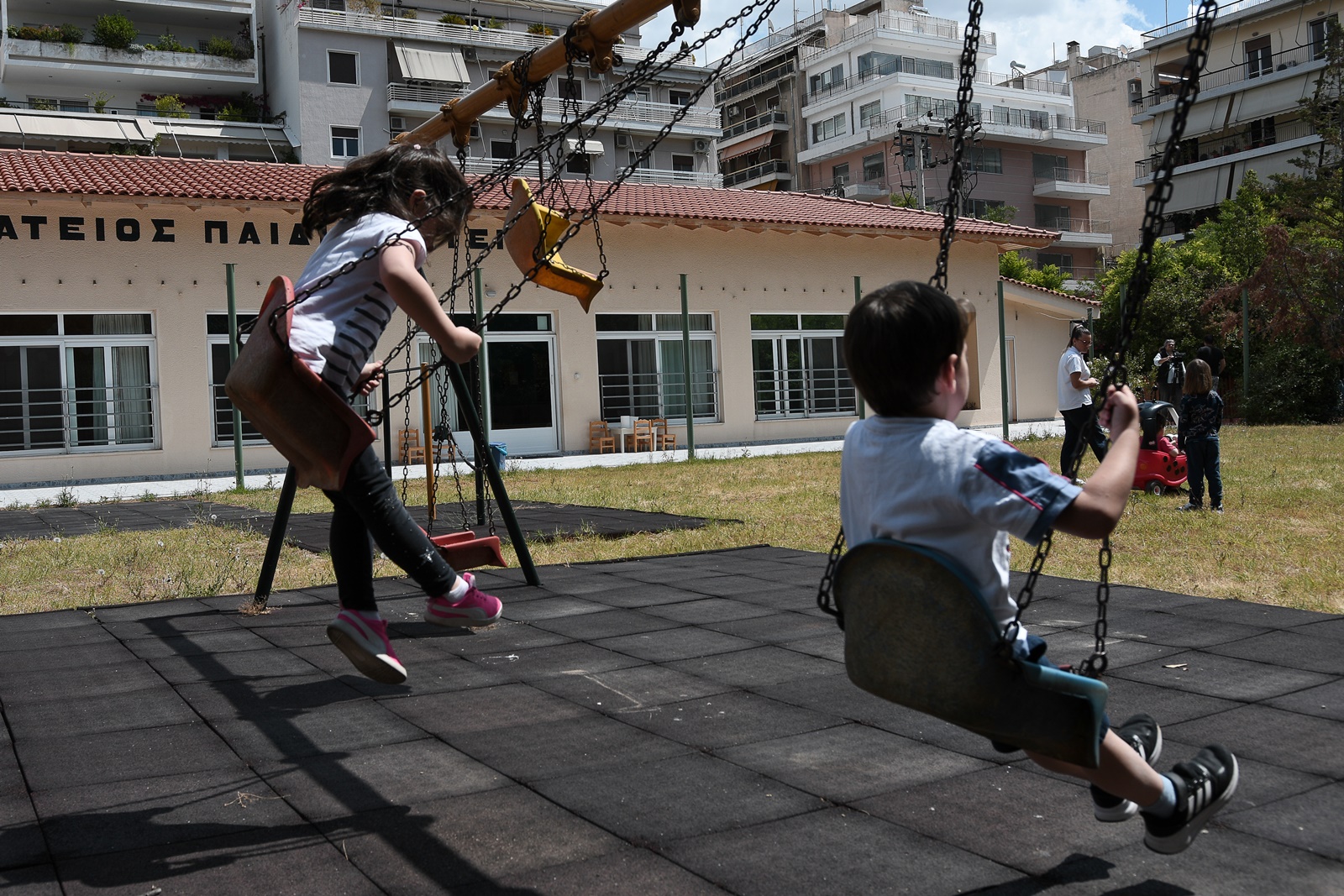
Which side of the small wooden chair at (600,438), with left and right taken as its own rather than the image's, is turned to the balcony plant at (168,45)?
back

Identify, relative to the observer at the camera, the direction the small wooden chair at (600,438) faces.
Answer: facing the viewer and to the right of the viewer

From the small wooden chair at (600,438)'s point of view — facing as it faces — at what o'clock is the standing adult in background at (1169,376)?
The standing adult in background is roughly at 11 o'clock from the small wooden chair.

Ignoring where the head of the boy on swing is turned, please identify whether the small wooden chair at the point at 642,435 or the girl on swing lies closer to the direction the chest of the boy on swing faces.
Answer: the small wooden chair

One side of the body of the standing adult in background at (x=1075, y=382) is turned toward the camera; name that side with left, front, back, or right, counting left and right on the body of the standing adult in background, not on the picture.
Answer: right

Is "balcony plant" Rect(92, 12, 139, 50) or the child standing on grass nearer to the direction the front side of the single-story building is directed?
the child standing on grass

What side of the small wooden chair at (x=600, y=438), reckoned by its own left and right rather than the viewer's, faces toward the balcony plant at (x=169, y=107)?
back

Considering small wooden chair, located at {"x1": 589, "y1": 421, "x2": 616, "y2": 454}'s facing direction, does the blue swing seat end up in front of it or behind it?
in front
